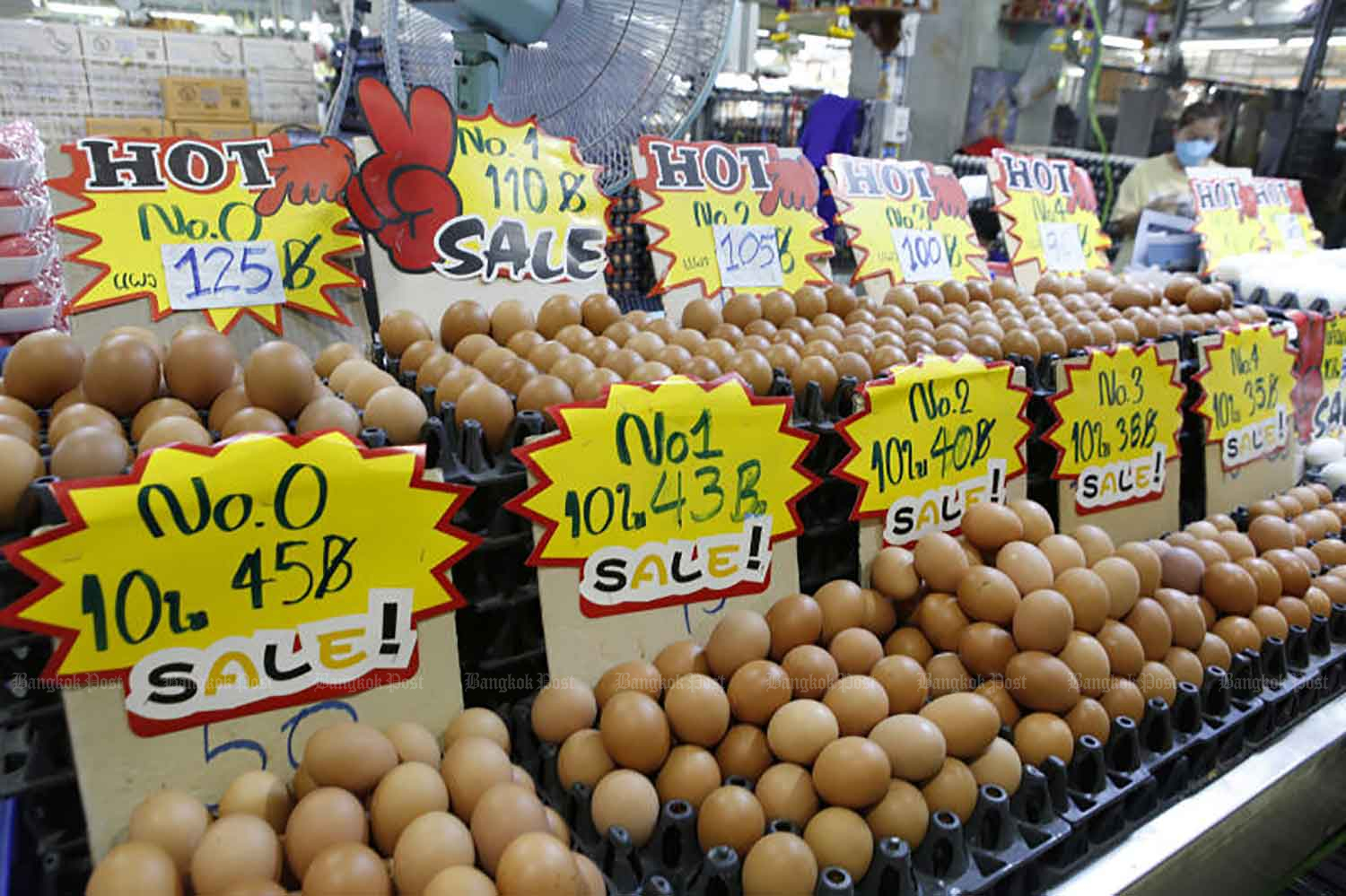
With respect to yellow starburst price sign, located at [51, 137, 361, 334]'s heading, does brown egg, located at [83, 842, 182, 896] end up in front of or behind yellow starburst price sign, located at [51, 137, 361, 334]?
in front

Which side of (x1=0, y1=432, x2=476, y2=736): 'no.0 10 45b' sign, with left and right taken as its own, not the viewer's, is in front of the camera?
front

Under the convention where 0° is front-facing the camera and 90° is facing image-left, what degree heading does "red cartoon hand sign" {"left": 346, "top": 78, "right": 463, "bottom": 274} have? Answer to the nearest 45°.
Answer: approximately 0°

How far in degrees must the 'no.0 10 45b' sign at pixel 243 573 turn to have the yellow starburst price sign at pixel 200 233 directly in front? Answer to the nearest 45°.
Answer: approximately 180°

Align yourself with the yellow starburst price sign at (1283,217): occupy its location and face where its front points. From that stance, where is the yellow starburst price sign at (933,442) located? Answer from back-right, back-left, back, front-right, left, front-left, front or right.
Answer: front

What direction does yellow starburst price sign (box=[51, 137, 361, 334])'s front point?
toward the camera

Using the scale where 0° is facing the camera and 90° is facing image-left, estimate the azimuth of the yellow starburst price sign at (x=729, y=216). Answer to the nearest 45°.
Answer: approximately 0°

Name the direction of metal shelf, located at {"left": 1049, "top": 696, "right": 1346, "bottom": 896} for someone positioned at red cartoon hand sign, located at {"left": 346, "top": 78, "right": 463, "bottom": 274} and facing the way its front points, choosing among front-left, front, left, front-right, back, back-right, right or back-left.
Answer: front-left

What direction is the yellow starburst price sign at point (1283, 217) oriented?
toward the camera

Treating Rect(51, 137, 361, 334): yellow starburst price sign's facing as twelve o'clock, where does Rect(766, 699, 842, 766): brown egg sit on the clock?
The brown egg is roughly at 11 o'clock from the yellow starburst price sign.

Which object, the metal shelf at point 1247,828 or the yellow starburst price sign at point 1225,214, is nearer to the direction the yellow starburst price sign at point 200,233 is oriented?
the metal shelf

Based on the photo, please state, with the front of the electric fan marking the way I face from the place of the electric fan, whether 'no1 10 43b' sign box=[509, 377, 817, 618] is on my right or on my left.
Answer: on my right
